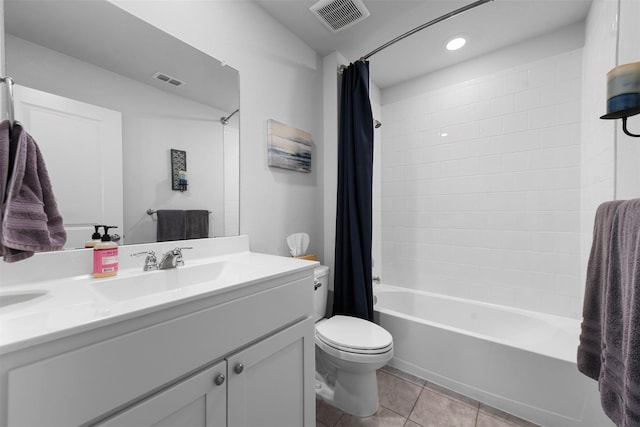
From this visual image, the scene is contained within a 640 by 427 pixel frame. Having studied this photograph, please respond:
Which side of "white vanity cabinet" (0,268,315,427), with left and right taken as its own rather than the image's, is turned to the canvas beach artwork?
left

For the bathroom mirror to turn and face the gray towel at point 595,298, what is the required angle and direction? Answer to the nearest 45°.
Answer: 0° — it already faces it

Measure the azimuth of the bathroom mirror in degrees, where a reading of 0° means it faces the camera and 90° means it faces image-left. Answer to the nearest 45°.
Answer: approximately 315°

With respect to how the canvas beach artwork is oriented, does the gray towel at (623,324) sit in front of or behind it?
in front

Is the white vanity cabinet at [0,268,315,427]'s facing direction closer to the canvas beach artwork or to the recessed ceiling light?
the recessed ceiling light

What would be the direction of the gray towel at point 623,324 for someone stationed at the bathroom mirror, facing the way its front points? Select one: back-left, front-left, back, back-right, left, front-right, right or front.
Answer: front

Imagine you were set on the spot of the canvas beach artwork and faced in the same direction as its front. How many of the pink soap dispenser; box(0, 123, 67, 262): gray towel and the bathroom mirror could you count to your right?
3

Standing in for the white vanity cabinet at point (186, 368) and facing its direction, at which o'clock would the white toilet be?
The white toilet is roughly at 10 o'clock from the white vanity cabinet.

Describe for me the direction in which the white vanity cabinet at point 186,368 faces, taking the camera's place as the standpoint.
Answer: facing the viewer and to the right of the viewer

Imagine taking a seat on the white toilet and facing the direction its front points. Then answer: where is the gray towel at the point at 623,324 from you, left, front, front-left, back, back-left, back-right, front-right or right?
front
